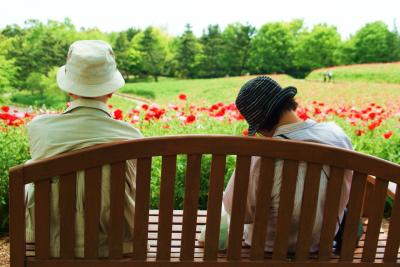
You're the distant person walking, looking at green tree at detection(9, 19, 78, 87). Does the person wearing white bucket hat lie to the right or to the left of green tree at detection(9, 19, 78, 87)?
left

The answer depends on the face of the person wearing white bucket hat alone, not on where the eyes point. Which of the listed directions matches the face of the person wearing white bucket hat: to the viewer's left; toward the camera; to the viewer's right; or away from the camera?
away from the camera

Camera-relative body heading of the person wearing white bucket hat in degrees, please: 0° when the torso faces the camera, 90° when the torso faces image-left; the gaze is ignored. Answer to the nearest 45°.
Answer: approximately 180°

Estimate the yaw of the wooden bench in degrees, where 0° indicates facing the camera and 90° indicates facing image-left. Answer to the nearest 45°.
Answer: approximately 180°

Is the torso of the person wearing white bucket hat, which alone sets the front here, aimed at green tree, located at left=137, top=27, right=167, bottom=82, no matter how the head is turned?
yes

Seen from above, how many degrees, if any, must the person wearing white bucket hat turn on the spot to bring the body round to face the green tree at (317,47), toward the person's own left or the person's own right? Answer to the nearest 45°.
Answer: approximately 45° to the person's own right
